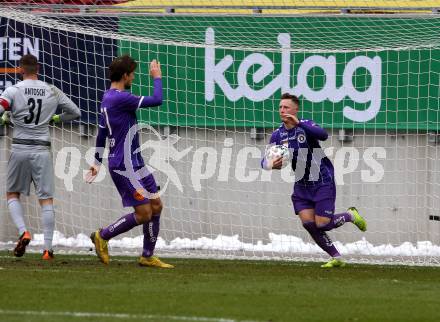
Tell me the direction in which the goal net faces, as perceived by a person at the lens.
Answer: facing the viewer

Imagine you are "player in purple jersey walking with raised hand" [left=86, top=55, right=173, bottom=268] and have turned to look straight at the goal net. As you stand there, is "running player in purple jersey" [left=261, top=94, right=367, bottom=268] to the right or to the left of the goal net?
right

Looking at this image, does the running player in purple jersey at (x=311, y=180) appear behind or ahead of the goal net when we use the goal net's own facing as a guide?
ahead

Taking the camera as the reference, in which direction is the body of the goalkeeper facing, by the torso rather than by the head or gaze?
away from the camera

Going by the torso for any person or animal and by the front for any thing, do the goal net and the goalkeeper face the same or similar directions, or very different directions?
very different directions

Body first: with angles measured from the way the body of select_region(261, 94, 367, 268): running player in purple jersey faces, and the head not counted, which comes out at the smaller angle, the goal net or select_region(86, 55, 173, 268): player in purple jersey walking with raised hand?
the player in purple jersey walking with raised hand

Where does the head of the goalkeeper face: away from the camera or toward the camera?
away from the camera

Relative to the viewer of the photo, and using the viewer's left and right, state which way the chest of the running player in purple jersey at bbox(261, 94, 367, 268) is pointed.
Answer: facing the viewer and to the left of the viewer

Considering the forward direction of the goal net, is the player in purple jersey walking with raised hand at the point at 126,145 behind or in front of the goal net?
in front

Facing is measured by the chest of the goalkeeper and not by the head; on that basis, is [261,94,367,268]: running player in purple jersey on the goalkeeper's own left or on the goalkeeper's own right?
on the goalkeeper's own right

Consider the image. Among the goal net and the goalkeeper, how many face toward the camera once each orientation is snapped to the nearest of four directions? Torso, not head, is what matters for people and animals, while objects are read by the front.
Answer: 1

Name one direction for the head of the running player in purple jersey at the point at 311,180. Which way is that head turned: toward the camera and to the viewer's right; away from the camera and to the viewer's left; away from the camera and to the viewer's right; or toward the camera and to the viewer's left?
toward the camera and to the viewer's left
